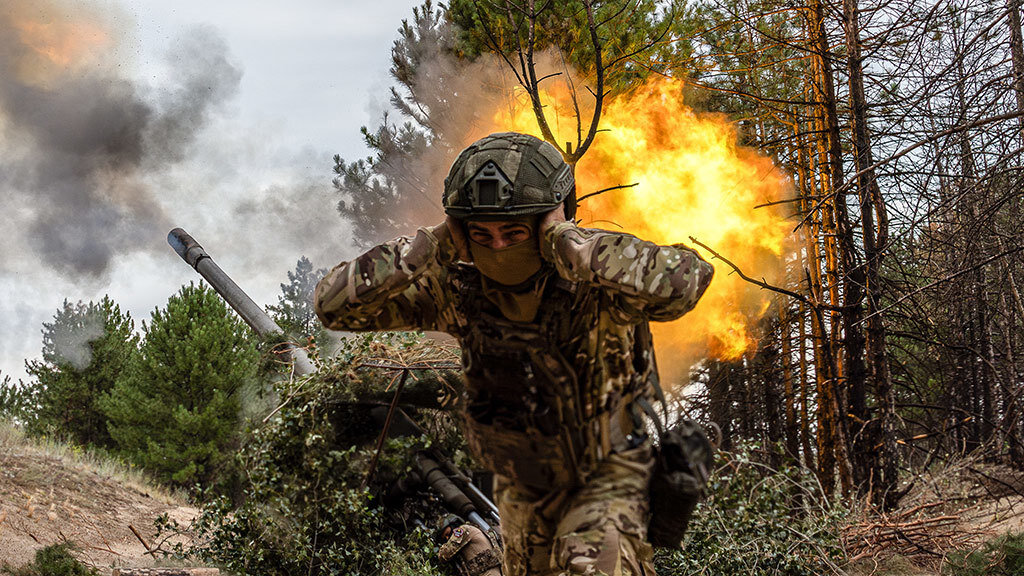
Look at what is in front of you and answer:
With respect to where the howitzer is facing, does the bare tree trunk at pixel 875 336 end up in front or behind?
behind

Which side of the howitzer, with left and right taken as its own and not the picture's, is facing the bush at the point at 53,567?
left

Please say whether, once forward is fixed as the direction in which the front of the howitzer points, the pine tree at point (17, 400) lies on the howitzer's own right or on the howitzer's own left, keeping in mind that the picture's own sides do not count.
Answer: on the howitzer's own right

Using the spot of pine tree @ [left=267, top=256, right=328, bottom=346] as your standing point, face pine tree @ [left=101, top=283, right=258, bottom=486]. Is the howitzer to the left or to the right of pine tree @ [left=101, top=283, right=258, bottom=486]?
left

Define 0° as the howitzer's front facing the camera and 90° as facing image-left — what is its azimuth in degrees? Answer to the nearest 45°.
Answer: approximately 90°

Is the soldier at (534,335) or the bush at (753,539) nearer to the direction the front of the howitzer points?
the soldier

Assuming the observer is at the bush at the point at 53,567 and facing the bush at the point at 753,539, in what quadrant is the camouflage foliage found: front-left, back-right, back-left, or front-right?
front-left

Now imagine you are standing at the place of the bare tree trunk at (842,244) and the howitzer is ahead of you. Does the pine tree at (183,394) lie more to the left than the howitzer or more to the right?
right

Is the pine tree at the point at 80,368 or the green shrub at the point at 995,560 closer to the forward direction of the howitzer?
the pine tree

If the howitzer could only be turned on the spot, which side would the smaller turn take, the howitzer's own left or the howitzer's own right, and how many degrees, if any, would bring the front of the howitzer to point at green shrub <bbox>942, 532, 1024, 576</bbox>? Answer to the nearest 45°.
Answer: approximately 135° to the howitzer's own left

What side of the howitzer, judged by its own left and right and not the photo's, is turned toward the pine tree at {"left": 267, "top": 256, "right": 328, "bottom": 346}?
right

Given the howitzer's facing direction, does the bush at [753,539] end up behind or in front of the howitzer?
behind

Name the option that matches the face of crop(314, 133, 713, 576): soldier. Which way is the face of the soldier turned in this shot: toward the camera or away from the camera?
toward the camera

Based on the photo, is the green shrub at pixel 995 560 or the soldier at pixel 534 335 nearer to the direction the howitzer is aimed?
the soldier

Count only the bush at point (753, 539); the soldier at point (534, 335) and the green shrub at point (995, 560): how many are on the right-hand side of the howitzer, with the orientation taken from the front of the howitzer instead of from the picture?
0
